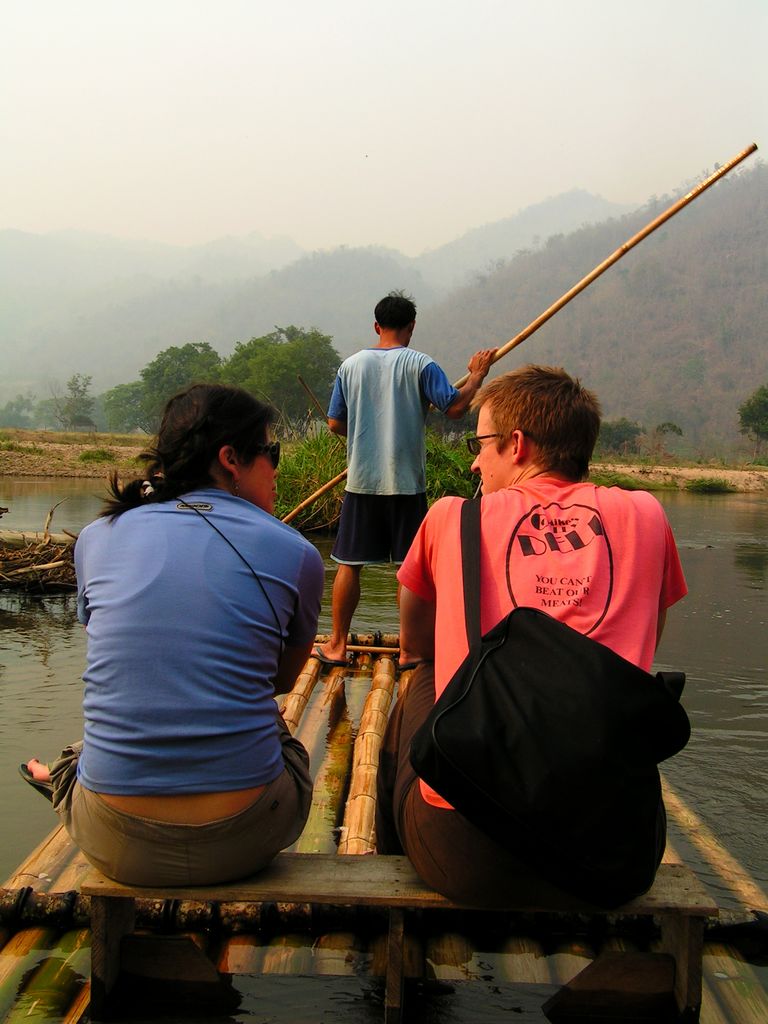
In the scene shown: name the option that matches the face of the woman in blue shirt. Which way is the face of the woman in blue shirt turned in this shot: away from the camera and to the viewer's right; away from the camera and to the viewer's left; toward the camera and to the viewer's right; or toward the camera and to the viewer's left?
away from the camera and to the viewer's right

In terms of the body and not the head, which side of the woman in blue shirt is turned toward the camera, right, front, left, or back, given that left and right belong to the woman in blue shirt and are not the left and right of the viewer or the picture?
back

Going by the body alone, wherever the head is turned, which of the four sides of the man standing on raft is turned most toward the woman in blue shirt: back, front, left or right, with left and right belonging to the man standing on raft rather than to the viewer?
back

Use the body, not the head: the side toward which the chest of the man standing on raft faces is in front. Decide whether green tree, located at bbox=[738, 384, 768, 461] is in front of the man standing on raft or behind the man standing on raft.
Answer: in front

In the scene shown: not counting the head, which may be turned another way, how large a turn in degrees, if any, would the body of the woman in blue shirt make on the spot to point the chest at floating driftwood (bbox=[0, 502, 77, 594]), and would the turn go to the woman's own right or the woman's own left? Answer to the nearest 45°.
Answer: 0° — they already face it

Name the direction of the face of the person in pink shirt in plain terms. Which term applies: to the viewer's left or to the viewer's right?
to the viewer's left

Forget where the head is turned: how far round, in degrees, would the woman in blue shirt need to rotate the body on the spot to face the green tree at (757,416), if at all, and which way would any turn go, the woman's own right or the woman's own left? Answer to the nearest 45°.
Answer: approximately 45° to the woman's own right

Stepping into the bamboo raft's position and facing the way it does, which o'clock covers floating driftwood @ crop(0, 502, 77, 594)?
The floating driftwood is roughly at 11 o'clock from the bamboo raft.

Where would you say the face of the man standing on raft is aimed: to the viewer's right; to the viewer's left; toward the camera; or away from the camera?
away from the camera

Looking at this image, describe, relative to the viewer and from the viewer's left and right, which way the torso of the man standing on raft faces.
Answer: facing away from the viewer

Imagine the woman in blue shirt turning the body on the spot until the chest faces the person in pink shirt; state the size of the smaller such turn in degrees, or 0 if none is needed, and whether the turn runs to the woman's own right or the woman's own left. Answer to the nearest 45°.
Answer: approximately 90° to the woman's own right

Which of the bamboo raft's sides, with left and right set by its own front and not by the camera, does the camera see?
back
